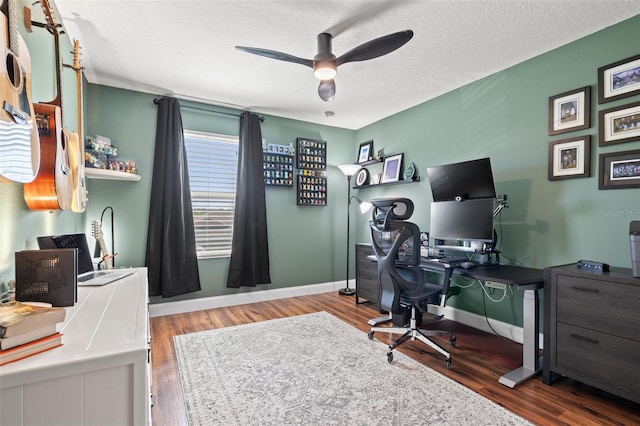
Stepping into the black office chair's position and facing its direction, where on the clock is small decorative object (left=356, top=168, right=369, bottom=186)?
The small decorative object is roughly at 10 o'clock from the black office chair.

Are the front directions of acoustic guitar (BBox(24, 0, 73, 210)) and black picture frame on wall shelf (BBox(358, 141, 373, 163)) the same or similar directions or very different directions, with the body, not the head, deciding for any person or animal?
very different directions

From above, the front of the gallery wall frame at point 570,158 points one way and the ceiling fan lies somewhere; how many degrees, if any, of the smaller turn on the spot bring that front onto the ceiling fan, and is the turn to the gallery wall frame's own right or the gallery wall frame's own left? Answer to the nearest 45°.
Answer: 0° — it already faces it

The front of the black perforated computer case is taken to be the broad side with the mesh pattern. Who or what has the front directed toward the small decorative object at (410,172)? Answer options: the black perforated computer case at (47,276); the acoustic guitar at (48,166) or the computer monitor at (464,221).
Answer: the acoustic guitar

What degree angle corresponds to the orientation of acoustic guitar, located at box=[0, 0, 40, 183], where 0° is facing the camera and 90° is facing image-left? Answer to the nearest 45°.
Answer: approximately 315°

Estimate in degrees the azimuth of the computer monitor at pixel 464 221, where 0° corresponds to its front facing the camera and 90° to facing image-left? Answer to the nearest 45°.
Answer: approximately 45°

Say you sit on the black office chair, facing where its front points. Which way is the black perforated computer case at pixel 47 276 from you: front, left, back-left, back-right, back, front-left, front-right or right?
back

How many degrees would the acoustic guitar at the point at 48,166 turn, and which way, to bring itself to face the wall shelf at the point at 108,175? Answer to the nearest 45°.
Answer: approximately 90° to its left

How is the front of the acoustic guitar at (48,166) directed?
to the viewer's right

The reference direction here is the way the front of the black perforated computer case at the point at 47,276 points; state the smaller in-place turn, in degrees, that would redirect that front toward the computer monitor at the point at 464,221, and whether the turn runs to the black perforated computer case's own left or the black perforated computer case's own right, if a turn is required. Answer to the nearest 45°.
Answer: approximately 90° to the black perforated computer case's own left

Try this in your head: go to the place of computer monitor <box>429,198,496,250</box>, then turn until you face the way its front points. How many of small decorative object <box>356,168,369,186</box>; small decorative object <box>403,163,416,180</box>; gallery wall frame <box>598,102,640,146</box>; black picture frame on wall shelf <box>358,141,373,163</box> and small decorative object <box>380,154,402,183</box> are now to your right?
4

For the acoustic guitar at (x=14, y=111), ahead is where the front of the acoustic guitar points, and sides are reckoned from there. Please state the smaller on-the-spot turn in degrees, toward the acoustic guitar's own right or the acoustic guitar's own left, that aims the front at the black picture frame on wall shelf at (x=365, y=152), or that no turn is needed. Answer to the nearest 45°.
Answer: approximately 45° to the acoustic guitar's own left
